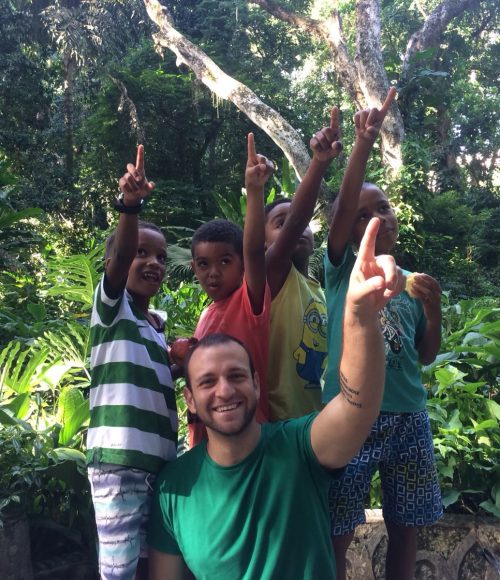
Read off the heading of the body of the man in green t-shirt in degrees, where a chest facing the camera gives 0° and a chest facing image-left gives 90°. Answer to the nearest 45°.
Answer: approximately 0°

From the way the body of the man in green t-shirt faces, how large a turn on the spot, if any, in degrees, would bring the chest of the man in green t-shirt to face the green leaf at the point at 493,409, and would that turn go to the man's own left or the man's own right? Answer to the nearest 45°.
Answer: approximately 135° to the man's own left

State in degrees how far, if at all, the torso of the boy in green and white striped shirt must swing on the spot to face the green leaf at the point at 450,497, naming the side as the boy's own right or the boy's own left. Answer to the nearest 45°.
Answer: approximately 90° to the boy's own left

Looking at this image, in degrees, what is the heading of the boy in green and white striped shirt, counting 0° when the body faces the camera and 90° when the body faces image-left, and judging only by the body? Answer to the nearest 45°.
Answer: approximately 315°

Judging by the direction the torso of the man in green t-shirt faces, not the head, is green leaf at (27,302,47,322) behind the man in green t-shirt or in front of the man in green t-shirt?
behind

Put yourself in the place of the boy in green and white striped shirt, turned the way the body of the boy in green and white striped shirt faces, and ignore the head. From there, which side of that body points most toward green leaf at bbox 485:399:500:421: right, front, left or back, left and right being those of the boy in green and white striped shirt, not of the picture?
left

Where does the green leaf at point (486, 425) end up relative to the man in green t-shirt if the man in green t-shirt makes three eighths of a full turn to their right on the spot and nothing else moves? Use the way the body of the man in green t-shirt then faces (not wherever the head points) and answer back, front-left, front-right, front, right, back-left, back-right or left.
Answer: right

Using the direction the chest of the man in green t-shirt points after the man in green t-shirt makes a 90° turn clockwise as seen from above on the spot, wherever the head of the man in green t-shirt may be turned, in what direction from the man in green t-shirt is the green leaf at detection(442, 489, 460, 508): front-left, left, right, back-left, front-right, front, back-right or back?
back-right

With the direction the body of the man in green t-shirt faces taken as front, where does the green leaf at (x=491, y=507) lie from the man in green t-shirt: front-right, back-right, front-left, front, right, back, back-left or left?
back-left

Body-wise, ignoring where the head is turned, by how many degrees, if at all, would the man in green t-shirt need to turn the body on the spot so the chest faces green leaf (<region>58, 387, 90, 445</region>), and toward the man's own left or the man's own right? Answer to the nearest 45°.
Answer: approximately 135° to the man's own right
